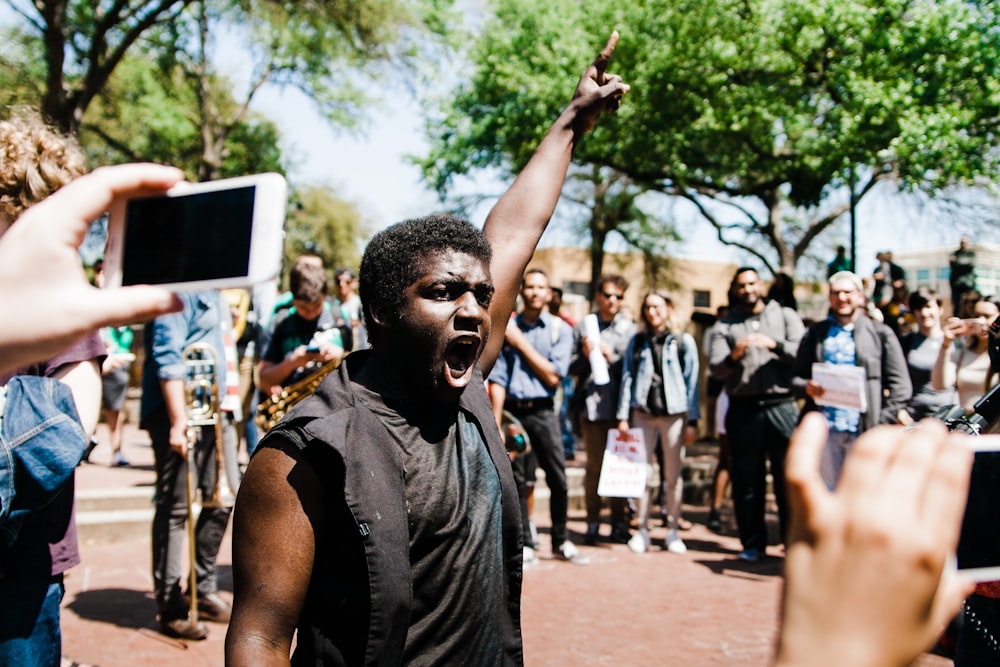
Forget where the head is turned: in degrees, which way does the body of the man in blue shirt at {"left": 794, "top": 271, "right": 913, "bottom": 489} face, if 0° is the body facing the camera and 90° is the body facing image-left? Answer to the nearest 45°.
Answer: approximately 0°

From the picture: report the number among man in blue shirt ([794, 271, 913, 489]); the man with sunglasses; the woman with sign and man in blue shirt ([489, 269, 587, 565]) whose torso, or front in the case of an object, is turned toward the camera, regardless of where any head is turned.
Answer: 4

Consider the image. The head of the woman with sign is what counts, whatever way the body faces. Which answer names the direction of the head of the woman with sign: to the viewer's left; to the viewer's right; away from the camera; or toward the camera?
toward the camera

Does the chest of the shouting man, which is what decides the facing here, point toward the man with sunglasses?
no

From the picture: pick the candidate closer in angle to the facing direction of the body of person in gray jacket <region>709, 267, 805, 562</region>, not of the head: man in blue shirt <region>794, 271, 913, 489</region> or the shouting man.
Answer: the shouting man

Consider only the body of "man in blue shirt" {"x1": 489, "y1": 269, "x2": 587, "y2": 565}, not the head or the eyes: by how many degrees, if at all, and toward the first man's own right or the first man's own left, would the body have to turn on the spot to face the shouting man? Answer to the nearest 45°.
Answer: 0° — they already face them

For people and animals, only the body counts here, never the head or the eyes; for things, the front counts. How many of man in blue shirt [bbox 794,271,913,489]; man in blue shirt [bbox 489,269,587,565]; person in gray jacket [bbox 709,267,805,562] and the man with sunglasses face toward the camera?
4

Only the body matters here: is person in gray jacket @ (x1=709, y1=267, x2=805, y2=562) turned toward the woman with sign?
no

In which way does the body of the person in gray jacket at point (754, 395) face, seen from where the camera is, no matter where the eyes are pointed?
toward the camera

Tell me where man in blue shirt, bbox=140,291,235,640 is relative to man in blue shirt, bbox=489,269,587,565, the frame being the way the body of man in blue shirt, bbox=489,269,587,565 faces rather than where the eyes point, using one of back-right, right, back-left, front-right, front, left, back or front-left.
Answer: front-right

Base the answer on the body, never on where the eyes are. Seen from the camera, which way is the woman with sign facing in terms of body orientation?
toward the camera

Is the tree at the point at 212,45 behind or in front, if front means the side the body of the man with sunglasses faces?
behind

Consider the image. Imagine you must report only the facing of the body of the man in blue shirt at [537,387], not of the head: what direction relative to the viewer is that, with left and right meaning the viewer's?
facing the viewer

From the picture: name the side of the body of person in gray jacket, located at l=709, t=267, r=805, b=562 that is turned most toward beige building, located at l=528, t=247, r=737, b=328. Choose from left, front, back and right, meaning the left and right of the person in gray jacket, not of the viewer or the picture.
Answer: back

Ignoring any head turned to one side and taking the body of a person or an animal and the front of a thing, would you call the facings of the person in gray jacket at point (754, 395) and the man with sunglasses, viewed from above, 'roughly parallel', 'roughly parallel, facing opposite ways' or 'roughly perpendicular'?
roughly parallel

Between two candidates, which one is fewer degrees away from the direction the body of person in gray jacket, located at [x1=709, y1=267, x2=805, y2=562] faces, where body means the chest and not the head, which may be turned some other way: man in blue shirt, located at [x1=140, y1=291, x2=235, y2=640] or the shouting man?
the shouting man

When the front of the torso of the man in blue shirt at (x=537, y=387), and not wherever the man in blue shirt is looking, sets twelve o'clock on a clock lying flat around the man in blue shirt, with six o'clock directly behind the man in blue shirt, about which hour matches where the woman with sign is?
The woman with sign is roughly at 8 o'clock from the man in blue shirt.

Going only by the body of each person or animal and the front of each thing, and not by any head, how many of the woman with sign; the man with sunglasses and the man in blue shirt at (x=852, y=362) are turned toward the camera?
3
